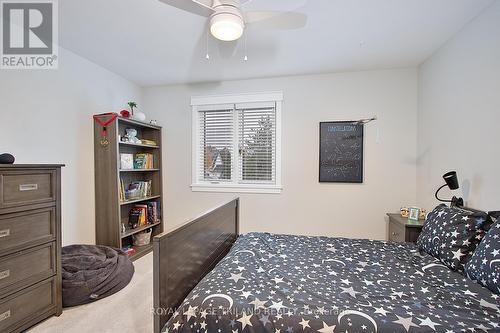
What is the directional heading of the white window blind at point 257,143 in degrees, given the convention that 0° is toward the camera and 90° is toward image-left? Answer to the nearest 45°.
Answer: approximately 0°

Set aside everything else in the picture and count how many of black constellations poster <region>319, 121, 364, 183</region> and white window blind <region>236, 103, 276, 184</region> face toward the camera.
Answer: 2

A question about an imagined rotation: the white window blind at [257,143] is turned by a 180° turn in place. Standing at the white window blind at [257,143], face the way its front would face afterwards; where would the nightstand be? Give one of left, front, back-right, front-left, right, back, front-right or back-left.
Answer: back-right

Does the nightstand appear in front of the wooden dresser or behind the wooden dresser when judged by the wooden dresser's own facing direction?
in front

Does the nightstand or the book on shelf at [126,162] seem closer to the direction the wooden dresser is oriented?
the nightstand

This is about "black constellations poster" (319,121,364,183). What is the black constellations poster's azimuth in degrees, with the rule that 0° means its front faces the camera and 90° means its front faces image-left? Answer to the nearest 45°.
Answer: approximately 0°

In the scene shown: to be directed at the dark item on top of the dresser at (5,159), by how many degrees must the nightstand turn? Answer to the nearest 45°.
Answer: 0° — it already faces it

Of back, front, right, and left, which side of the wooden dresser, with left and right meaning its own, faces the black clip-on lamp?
front

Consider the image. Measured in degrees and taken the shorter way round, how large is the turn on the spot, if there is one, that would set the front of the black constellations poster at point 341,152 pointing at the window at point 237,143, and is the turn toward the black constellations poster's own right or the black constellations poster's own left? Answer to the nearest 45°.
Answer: approximately 90° to the black constellations poster's own right

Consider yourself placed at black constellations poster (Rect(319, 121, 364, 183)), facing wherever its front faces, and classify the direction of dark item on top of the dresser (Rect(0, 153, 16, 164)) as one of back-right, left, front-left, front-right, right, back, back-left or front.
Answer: front-right
